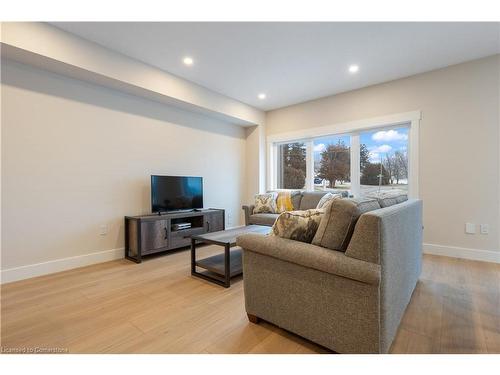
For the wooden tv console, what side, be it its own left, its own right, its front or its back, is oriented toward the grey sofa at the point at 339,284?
front

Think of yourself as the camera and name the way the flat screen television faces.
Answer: facing the viewer and to the right of the viewer

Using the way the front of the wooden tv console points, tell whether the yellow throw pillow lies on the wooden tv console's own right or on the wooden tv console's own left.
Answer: on the wooden tv console's own left

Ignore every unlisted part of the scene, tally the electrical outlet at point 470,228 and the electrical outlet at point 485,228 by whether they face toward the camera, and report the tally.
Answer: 2

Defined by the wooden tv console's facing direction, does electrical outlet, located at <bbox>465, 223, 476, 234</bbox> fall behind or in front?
in front

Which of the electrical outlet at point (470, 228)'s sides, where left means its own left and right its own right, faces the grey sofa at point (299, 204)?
right

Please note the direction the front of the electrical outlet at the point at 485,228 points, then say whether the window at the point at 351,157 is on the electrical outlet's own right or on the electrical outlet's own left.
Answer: on the electrical outlet's own right

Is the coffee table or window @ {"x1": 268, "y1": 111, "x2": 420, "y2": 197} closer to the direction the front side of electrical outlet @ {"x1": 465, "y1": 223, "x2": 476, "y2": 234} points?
the coffee table

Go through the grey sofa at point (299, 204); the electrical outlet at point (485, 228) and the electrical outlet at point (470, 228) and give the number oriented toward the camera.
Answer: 3

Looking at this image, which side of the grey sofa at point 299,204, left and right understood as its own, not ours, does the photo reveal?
front

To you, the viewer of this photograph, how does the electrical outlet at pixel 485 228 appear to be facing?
facing the viewer

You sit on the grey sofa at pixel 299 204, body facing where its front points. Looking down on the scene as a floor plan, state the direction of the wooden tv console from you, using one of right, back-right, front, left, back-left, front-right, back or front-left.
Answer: front-right

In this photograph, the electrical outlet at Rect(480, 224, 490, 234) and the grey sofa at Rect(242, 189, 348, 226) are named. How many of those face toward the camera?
2

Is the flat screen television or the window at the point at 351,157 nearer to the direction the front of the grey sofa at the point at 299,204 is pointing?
the flat screen television
